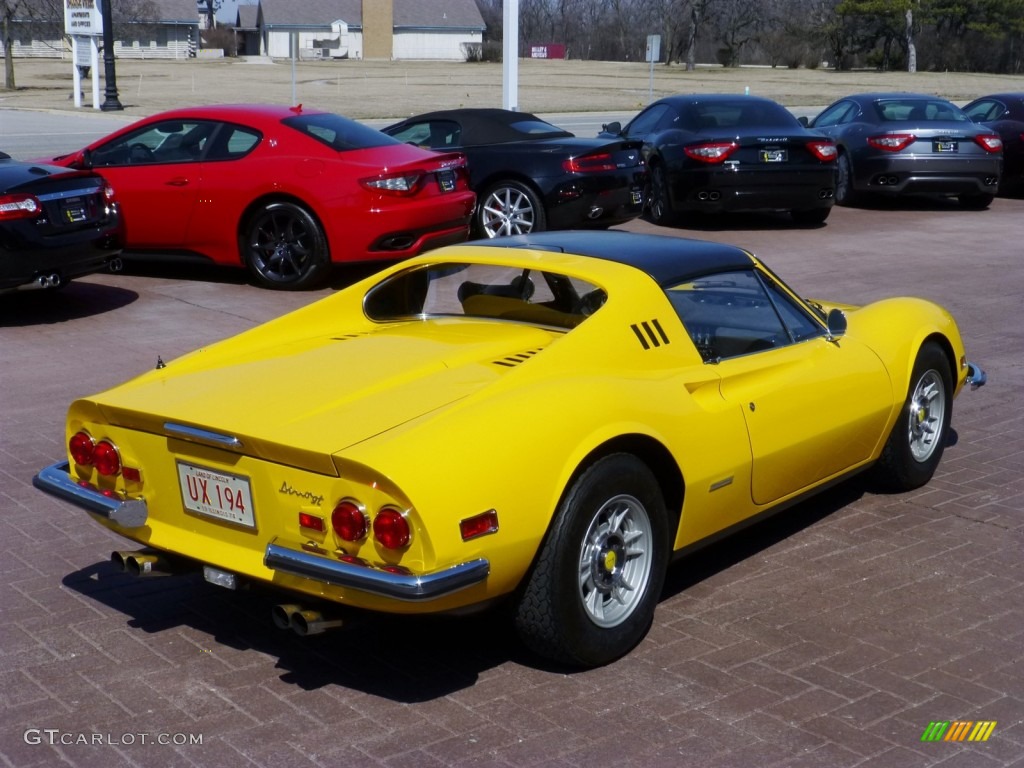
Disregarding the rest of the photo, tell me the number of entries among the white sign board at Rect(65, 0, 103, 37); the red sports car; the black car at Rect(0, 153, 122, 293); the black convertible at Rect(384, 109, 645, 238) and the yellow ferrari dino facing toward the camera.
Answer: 1

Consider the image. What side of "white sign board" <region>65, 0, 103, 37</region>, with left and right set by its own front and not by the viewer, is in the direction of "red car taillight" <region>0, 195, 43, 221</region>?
front

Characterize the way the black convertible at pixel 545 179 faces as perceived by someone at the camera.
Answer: facing away from the viewer and to the left of the viewer

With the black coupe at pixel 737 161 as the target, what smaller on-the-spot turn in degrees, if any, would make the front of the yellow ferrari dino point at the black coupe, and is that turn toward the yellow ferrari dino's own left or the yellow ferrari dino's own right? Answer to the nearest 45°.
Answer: approximately 45° to the yellow ferrari dino's own left

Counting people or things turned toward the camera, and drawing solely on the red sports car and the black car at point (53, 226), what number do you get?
0

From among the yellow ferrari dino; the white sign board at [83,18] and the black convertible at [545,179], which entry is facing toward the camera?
the white sign board

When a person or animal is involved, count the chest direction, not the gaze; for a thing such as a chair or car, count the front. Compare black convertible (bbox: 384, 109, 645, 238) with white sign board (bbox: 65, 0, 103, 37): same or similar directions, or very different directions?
very different directions

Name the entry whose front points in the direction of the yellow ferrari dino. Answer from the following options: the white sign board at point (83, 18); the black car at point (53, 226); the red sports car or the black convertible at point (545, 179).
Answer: the white sign board

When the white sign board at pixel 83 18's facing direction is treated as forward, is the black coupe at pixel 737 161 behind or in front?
in front

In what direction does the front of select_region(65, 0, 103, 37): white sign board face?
toward the camera

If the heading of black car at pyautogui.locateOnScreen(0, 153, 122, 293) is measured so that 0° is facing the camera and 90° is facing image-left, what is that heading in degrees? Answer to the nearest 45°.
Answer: approximately 135°

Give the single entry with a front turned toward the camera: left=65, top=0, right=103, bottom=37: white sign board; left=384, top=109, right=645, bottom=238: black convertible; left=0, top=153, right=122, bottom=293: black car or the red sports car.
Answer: the white sign board

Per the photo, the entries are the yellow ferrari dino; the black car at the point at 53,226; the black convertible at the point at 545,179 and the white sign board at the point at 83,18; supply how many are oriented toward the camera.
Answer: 1

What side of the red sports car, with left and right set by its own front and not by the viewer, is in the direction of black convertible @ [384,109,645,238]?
right

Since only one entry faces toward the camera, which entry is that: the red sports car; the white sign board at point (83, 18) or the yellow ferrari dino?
the white sign board

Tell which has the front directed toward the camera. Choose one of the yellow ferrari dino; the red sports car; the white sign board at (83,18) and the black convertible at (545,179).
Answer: the white sign board

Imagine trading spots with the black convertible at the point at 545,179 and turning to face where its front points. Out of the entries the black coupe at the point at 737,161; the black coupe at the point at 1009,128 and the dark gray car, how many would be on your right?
3

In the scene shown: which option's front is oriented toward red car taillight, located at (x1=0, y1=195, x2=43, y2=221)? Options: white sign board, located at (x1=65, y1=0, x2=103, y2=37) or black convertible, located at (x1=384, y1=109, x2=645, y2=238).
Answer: the white sign board

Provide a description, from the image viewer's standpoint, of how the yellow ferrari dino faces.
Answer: facing away from the viewer and to the right of the viewer

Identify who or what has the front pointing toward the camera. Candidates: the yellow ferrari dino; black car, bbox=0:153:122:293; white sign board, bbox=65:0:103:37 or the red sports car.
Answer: the white sign board
